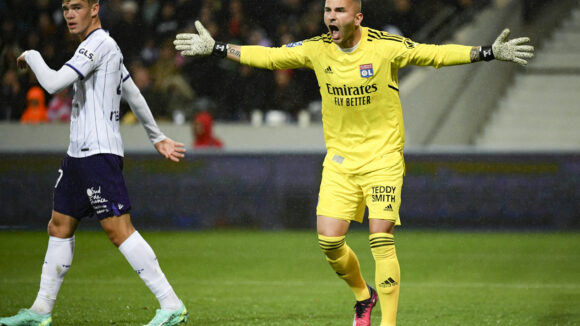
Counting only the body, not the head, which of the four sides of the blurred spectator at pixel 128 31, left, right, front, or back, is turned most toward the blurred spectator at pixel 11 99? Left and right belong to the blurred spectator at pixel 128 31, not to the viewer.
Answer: right

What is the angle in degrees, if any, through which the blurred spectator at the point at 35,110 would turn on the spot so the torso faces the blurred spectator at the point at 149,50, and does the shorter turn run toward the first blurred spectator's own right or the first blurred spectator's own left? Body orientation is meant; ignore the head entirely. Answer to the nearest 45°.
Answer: approximately 90° to the first blurred spectator's own left

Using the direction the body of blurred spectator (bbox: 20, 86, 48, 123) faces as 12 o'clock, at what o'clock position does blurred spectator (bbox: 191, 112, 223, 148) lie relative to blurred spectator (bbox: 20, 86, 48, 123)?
blurred spectator (bbox: 191, 112, 223, 148) is roughly at 10 o'clock from blurred spectator (bbox: 20, 86, 48, 123).

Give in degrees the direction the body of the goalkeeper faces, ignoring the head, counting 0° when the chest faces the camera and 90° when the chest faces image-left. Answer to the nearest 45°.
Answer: approximately 0°

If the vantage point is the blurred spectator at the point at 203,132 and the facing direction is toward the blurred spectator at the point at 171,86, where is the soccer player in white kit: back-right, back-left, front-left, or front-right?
back-left
